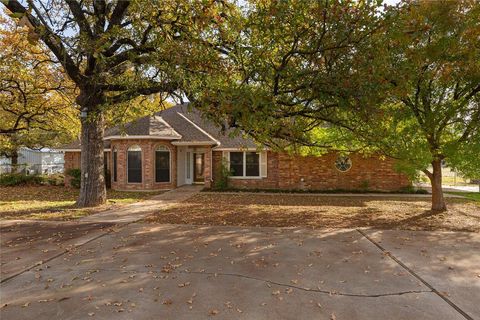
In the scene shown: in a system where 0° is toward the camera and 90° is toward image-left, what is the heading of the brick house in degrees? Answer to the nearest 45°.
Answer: approximately 0°

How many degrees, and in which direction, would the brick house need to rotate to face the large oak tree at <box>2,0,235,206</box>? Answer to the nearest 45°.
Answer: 0° — it already faces it
